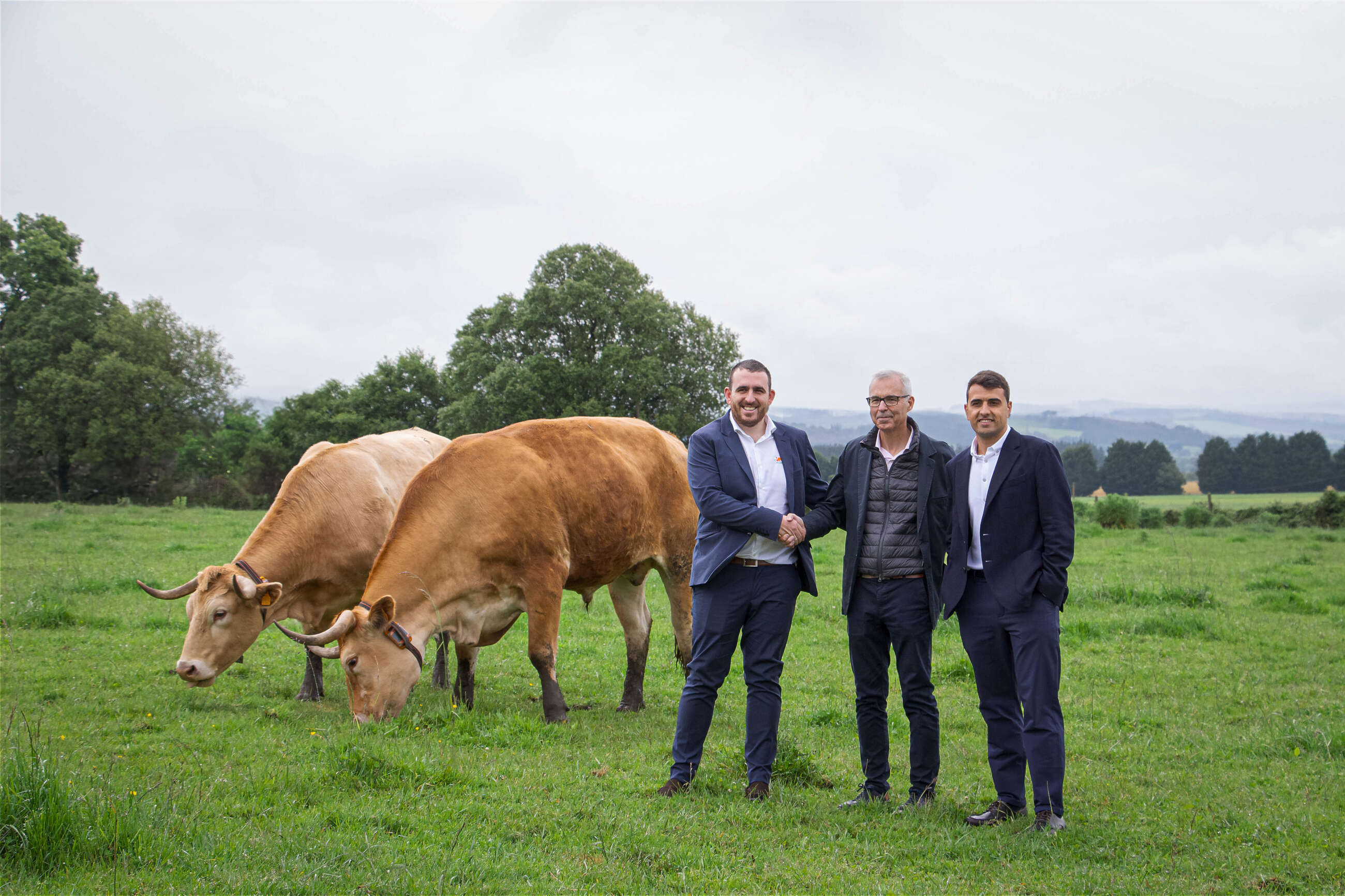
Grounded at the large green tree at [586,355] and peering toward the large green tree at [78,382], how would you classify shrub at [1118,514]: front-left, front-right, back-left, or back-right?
back-left

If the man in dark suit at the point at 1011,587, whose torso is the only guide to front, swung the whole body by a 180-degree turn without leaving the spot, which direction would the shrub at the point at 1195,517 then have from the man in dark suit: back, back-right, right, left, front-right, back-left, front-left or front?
front-left

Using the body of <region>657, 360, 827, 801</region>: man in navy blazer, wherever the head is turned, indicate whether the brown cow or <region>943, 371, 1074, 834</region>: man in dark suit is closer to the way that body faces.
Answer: the man in dark suit

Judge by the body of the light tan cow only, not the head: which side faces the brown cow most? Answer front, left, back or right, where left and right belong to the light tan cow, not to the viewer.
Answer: left

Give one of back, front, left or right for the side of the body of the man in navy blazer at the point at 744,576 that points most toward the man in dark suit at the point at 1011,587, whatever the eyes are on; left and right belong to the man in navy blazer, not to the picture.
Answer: left

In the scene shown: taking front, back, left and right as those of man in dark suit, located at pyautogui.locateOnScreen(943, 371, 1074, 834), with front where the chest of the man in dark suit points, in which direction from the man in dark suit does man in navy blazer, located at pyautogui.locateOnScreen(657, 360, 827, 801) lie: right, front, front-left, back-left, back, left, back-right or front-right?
front-right

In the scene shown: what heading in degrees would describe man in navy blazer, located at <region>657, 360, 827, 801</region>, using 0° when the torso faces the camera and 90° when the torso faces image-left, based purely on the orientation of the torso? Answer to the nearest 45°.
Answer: approximately 0°

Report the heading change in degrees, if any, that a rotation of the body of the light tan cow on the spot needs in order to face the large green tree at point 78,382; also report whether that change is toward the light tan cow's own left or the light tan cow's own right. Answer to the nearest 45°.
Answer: approximately 135° to the light tan cow's own right

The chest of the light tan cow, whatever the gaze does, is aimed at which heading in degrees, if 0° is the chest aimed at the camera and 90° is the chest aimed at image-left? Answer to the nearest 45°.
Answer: approximately 45°

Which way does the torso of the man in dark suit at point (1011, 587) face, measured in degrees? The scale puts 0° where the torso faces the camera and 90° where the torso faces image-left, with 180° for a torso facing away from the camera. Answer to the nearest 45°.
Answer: approximately 45°

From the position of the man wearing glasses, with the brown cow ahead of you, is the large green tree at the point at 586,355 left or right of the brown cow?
right

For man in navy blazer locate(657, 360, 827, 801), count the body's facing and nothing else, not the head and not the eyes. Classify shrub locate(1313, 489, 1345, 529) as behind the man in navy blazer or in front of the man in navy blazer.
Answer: behind
